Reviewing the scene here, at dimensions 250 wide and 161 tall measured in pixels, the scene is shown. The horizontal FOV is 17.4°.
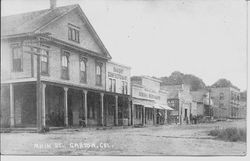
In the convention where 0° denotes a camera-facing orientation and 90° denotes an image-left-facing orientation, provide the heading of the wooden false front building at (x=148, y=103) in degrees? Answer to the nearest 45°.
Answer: approximately 315°

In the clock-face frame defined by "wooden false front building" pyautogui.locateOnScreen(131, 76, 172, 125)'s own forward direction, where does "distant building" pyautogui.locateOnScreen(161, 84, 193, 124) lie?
The distant building is roughly at 10 o'clock from the wooden false front building.

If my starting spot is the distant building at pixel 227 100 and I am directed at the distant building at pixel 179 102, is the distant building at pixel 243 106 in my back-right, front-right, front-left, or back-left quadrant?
back-left

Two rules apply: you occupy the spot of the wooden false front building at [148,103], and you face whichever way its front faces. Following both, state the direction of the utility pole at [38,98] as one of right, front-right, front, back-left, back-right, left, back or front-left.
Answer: back-right

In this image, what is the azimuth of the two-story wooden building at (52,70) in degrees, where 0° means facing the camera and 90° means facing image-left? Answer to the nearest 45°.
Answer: approximately 315°
